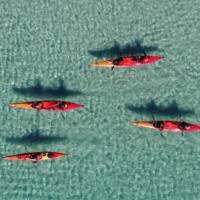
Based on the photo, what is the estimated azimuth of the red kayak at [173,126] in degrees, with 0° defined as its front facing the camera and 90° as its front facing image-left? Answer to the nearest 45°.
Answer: approximately 90°

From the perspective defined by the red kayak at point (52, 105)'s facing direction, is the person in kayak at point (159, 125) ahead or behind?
behind

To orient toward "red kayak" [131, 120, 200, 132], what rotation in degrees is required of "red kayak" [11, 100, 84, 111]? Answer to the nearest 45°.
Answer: approximately 180°

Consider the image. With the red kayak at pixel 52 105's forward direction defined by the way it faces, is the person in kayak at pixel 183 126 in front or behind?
behind

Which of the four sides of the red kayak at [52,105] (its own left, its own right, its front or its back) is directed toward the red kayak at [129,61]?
back

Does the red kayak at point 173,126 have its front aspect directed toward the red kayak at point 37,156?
yes

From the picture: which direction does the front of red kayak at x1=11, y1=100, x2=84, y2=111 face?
to the viewer's left

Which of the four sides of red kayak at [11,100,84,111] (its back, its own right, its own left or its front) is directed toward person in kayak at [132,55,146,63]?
back

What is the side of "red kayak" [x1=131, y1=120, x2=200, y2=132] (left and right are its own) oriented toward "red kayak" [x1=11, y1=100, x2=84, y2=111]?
front

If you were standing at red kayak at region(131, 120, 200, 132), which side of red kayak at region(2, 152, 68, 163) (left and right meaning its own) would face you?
back

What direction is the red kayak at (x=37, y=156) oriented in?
to the viewer's left
